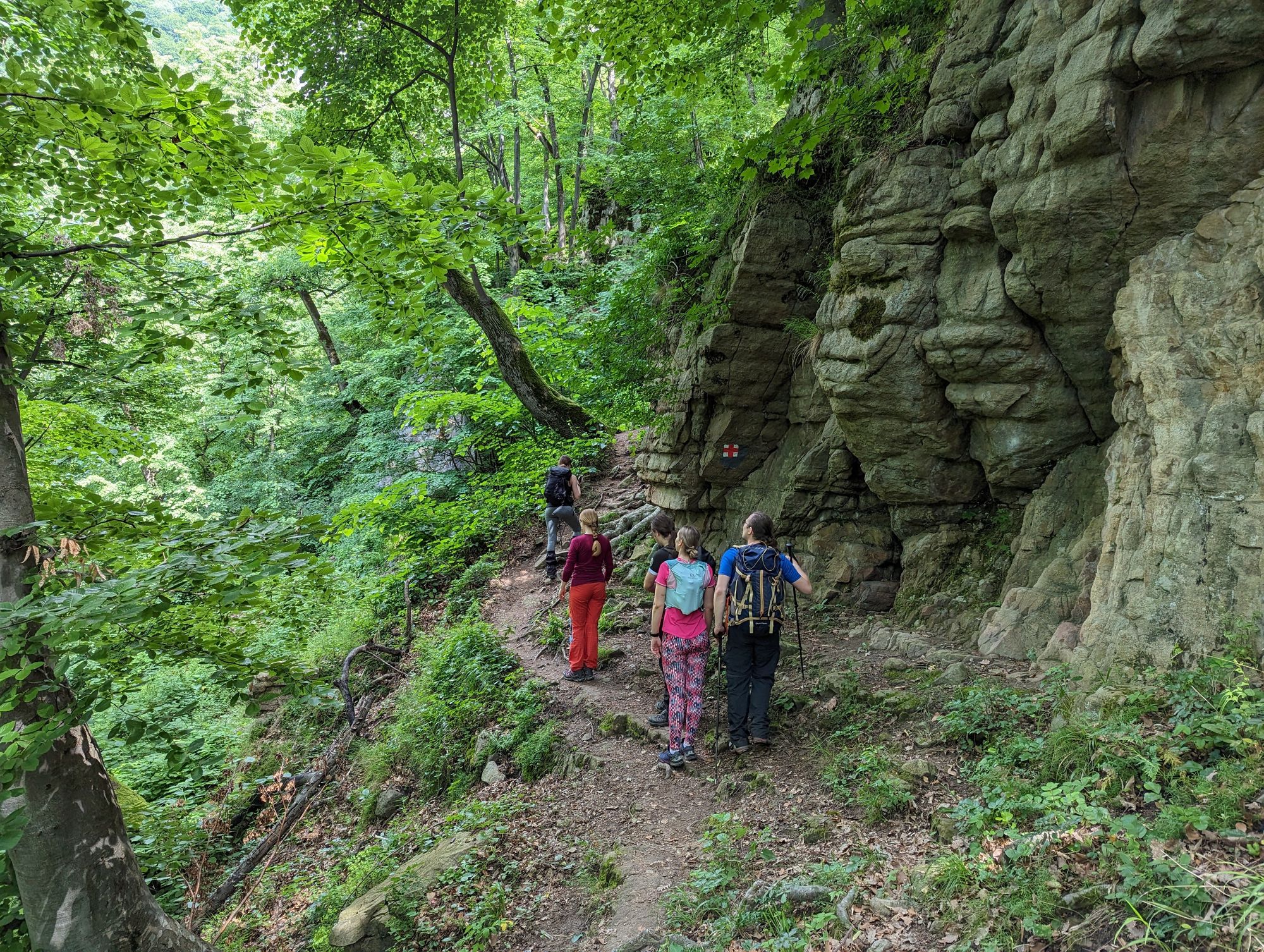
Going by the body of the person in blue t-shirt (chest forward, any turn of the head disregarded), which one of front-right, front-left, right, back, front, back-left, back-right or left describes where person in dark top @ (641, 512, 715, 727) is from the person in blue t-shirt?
front-left

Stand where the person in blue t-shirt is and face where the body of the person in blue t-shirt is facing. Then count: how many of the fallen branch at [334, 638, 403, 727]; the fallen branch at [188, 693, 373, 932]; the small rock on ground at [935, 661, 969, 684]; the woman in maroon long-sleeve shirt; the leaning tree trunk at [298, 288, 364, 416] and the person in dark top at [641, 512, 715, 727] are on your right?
1

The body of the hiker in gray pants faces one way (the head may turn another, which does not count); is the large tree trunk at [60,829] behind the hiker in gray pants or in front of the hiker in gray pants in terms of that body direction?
behind

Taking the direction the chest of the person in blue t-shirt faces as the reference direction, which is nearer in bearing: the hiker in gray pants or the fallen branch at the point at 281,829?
the hiker in gray pants

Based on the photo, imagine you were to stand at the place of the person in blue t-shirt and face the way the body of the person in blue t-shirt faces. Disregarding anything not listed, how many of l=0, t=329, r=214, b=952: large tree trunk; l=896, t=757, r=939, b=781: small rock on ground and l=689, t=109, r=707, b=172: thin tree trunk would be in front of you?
1

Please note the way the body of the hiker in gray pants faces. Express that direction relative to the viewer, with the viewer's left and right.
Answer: facing away from the viewer and to the right of the viewer

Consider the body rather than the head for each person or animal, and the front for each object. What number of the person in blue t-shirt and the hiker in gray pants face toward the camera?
0

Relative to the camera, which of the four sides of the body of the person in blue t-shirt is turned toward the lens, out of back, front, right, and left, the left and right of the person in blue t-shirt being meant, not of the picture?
back

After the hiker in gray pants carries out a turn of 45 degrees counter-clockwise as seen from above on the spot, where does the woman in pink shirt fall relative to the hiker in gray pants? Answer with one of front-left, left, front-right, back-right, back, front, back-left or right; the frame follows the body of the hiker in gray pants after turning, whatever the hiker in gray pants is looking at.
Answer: back

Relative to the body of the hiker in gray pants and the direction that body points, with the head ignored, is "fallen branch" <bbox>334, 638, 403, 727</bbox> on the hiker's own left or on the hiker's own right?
on the hiker's own left

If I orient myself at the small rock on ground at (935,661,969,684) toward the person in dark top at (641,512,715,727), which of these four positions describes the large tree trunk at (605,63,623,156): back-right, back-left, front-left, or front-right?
back-right

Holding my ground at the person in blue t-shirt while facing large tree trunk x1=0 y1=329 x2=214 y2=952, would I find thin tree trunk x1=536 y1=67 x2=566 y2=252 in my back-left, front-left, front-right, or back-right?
back-right

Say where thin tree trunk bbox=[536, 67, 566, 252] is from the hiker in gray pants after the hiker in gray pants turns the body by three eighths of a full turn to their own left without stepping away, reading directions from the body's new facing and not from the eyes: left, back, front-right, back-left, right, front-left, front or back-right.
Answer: right

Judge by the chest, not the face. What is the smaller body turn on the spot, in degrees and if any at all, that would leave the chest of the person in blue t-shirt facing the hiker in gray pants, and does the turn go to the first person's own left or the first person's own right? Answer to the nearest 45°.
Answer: approximately 45° to the first person's own left
